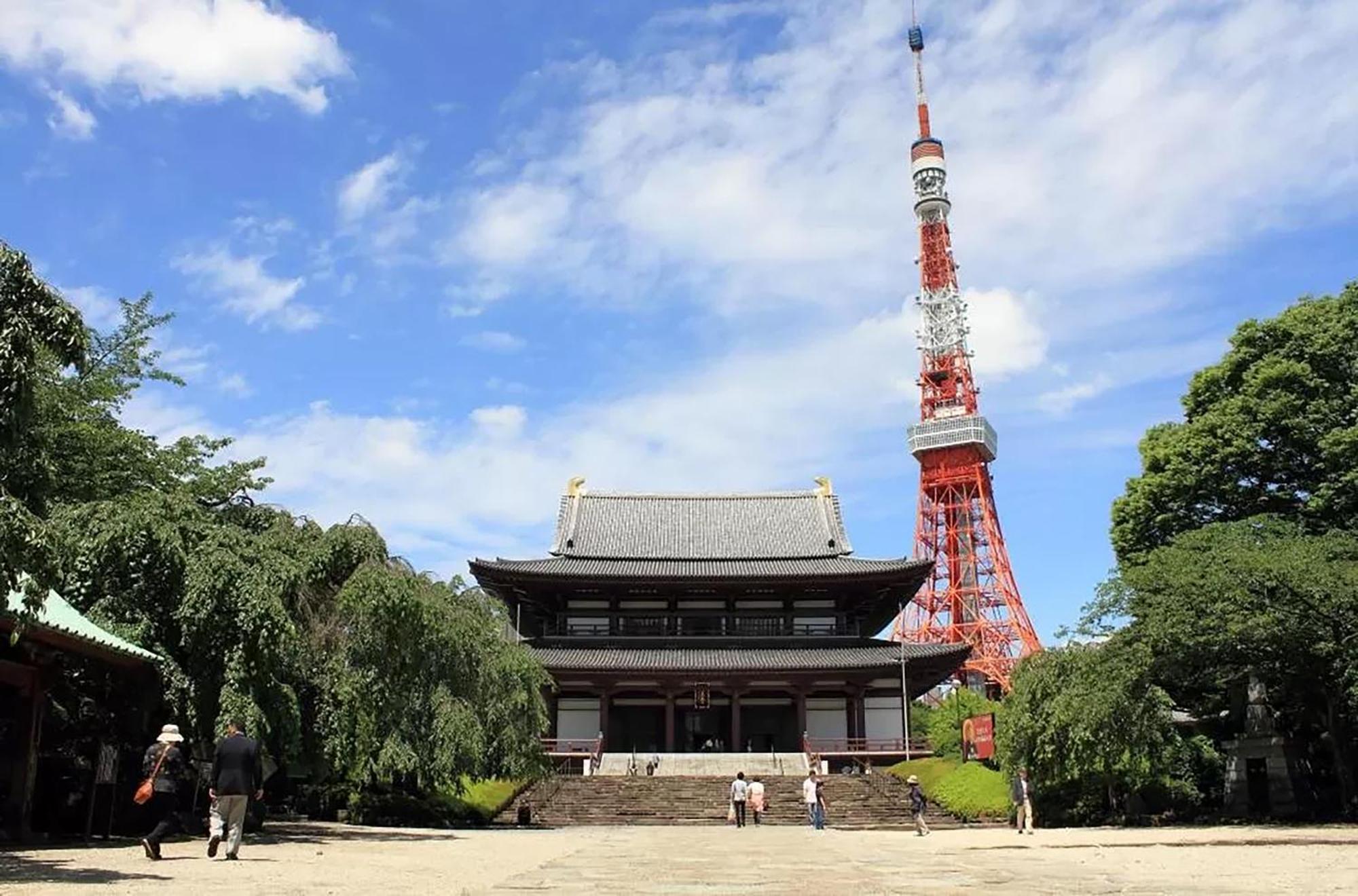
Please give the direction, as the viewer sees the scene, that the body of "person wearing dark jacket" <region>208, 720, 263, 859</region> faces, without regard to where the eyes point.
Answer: away from the camera

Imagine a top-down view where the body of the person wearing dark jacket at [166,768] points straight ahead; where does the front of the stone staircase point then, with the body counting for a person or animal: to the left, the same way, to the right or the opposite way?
the opposite way

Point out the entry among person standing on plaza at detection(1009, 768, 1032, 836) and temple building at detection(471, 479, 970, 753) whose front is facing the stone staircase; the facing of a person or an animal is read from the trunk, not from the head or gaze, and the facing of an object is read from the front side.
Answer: the temple building

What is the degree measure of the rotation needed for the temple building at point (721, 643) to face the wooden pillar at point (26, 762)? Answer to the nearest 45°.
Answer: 0° — it already faces it

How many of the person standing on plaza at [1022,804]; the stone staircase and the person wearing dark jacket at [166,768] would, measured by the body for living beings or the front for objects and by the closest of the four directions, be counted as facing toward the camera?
2

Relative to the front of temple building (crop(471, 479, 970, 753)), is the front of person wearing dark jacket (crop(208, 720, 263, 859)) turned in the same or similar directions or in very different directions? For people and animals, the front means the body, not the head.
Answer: very different directions

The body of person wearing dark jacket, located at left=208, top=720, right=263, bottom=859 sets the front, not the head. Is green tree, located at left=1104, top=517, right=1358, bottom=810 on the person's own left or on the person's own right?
on the person's own right

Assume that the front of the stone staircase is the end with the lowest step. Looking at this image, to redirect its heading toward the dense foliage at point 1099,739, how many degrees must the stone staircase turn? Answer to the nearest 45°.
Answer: approximately 45° to its left

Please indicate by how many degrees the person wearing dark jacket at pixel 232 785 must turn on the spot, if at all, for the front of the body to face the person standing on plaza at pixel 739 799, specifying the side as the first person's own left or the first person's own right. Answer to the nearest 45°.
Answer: approximately 45° to the first person's own right
